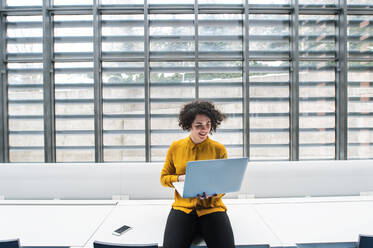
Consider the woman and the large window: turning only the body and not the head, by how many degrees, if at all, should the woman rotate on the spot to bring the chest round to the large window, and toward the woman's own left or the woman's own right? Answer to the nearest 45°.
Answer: approximately 180°

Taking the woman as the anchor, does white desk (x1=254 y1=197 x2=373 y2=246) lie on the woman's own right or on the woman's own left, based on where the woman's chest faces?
on the woman's own left

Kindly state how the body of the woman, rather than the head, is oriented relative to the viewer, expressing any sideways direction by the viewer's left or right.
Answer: facing the viewer

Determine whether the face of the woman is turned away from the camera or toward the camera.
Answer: toward the camera

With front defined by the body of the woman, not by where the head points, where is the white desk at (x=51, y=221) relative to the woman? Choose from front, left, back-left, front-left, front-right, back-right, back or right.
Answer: right
